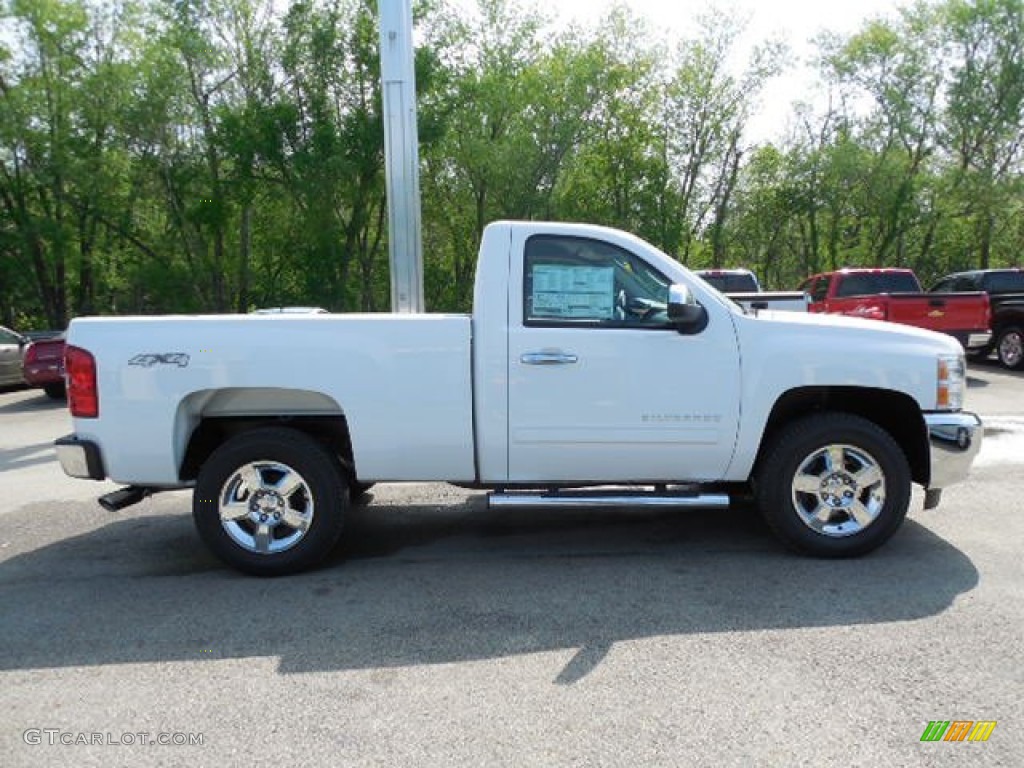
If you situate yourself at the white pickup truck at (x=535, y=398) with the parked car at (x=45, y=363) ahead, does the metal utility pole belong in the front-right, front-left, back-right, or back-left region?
front-right

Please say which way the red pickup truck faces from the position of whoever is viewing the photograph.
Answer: facing away from the viewer and to the left of the viewer

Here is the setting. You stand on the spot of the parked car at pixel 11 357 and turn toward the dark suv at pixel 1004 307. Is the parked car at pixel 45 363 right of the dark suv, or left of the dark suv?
right

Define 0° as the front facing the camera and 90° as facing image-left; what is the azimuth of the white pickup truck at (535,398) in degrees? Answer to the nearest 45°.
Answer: approximately 270°

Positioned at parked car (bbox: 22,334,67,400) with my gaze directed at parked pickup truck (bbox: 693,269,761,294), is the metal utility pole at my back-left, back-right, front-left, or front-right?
front-right

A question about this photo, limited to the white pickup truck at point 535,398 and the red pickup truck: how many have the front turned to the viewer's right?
1

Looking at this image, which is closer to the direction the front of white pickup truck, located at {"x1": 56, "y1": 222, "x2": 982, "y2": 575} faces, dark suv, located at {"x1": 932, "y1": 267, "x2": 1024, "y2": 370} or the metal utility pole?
the dark suv

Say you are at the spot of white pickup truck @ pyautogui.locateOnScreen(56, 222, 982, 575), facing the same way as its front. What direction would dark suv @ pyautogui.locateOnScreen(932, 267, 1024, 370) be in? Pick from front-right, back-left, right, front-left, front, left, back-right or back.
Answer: front-left

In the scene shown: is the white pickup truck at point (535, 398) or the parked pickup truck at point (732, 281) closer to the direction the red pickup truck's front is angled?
the parked pickup truck

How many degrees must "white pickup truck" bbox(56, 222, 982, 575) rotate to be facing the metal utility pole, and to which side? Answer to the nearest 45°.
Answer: approximately 90° to its left

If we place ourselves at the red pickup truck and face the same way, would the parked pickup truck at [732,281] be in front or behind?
in front

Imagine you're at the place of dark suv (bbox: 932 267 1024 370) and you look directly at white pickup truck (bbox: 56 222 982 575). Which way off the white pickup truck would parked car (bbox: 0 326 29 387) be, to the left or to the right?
right

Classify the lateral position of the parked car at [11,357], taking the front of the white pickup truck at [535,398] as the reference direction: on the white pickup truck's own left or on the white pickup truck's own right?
on the white pickup truck's own left

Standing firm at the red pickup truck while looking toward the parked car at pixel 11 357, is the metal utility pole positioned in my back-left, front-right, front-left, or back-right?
front-left
